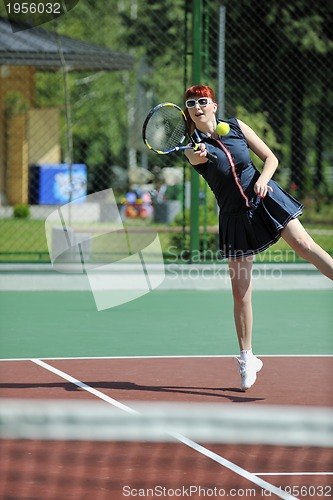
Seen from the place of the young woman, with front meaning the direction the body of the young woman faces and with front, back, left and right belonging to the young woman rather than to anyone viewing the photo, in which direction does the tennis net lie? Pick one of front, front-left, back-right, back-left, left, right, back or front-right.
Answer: front

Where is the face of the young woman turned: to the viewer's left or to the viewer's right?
to the viewer's left

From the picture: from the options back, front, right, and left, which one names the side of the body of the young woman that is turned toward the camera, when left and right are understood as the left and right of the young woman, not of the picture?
front
